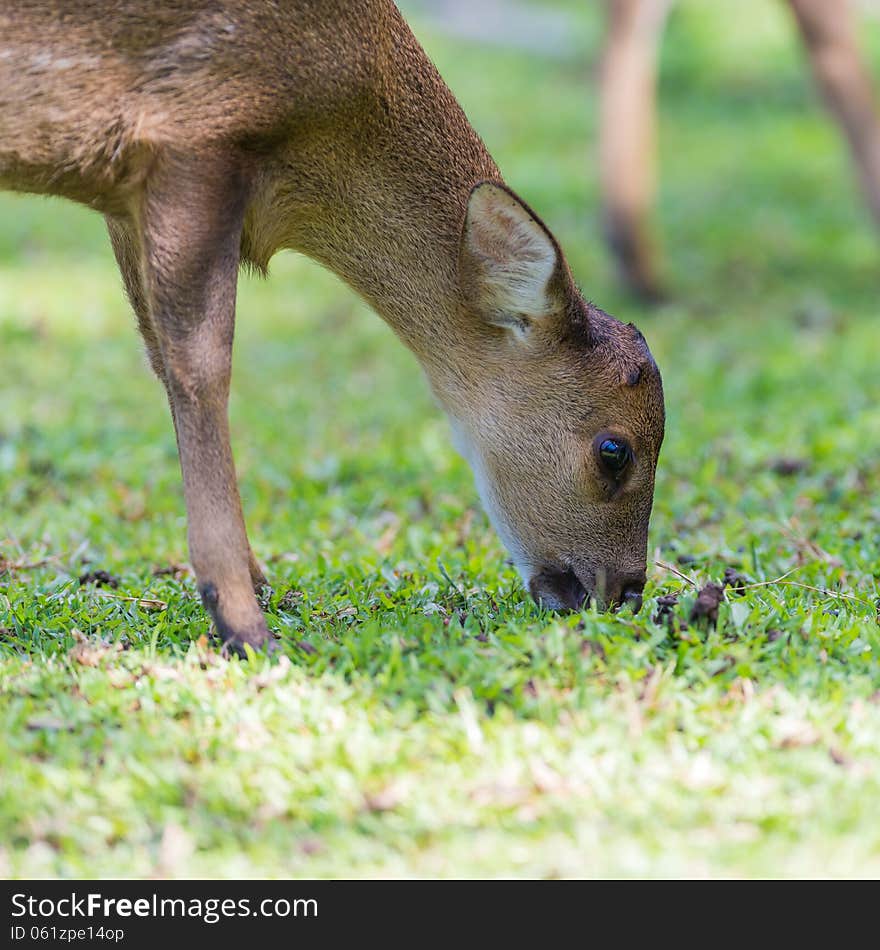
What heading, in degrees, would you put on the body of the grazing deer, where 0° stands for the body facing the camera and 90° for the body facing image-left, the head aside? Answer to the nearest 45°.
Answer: approximately 270°

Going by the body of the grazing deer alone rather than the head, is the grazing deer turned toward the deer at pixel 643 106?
no
